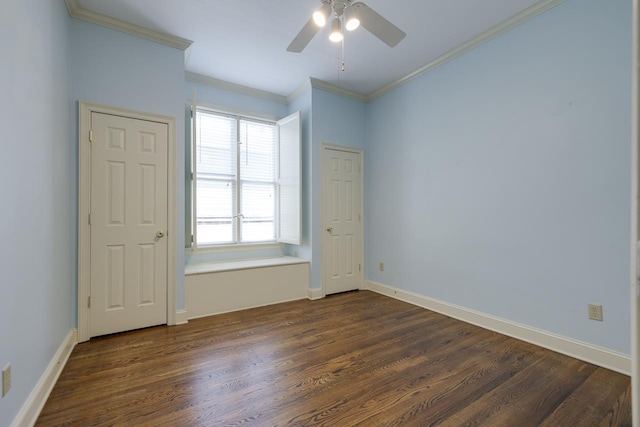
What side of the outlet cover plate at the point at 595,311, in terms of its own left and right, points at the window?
right

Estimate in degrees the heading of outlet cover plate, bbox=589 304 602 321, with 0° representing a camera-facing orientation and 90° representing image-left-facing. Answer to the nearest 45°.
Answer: approximately 0°

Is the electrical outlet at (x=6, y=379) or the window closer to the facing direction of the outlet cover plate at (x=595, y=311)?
the electrical outlet

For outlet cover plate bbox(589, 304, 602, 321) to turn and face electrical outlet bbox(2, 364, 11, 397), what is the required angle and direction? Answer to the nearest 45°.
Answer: approximately 45° to its right

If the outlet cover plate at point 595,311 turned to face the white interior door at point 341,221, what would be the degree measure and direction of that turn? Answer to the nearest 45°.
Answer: approximately 90° to its right

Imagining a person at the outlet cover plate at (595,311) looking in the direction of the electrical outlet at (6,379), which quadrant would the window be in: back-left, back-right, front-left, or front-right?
front-right

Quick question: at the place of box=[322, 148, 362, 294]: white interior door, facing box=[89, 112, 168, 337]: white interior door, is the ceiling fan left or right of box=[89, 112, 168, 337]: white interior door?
left

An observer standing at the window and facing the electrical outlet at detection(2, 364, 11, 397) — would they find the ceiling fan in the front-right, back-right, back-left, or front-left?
front-left

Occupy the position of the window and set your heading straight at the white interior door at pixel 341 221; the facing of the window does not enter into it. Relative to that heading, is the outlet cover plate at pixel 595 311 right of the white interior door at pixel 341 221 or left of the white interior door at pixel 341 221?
right
